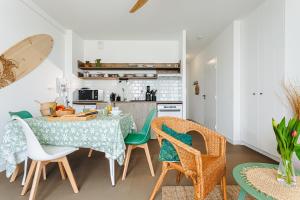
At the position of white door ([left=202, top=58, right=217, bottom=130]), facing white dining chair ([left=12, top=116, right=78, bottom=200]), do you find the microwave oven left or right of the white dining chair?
right

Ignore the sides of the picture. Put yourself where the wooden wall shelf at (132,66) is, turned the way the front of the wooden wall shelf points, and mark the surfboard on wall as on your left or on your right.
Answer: on your right

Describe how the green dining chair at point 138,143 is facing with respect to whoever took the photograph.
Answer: facing to the left of the viewer

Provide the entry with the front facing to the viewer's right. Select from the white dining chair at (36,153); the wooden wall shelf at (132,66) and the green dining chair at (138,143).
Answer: the white dining chair

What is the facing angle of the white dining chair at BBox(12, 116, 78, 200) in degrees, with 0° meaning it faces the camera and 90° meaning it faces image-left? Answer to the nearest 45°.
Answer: approximately 270°

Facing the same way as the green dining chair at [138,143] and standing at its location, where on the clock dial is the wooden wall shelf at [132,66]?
The wooden wall shelf is roughly at 3 o'clock from the green dining chair.
